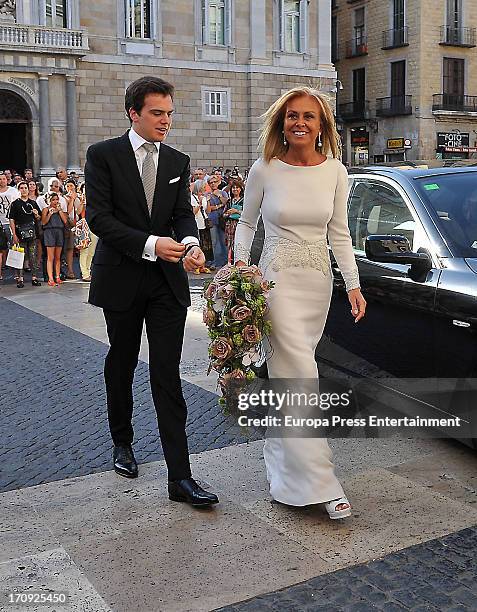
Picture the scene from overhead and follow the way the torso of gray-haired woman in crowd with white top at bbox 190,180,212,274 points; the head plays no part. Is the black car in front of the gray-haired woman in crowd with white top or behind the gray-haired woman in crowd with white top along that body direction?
in front

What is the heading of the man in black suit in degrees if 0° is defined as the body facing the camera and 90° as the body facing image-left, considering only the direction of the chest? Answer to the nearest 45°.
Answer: approximately 315°

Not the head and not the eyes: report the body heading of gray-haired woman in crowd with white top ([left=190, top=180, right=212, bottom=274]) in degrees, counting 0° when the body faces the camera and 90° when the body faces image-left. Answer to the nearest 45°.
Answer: approximately 315°

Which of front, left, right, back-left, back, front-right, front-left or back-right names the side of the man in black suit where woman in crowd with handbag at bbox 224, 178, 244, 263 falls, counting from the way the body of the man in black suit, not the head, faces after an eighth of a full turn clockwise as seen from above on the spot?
back

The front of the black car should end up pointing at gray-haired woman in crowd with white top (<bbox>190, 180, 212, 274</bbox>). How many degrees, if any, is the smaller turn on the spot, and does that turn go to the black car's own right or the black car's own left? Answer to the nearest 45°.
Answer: approximately 135° to the black car's own left

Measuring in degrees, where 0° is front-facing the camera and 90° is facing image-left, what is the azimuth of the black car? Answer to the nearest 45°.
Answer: approximately 315°

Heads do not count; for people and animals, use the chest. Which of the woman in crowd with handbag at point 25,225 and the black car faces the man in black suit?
the woman in crowd with handbag

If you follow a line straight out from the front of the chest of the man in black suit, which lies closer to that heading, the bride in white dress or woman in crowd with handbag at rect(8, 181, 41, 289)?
the bride in white dress

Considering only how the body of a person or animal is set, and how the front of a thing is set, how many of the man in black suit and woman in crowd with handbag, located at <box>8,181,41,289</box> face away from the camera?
0

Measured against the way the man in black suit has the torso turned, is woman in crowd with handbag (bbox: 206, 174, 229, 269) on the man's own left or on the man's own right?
on the man's own left
